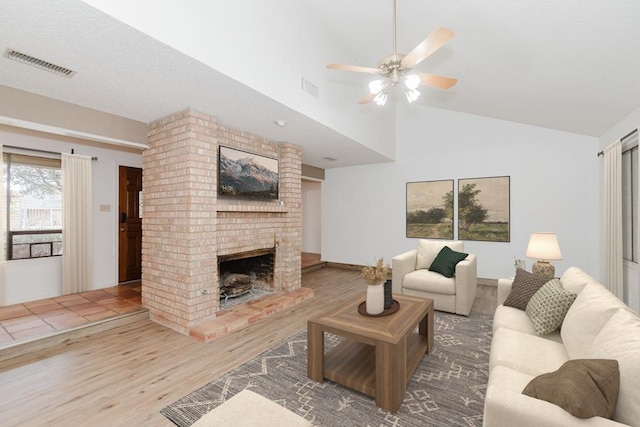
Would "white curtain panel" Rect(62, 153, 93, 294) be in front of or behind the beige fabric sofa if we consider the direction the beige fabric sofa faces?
in front

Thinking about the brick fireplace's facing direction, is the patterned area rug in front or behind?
in front

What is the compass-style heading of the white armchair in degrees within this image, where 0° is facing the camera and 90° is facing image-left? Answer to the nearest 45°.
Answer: approximately 45°

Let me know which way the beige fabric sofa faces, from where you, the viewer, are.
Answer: facing to the left of the viewer

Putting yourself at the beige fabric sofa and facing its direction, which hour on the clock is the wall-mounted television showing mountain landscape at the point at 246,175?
The wall-mounted television showing mountain landscape is roughly at 12 o'clock from the beige fabric sofa.

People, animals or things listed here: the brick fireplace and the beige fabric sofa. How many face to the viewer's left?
1

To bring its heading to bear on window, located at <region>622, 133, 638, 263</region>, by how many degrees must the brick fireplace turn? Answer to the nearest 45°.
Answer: approximately 45° to its left

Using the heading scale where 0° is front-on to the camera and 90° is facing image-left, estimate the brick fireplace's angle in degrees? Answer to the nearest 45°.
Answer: approximately 315°

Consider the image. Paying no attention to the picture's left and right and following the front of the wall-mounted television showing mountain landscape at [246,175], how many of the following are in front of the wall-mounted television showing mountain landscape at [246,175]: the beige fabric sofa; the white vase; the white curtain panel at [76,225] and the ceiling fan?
3

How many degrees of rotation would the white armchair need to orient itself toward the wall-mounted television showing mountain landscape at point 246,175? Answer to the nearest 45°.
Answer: approximately 45° to its right

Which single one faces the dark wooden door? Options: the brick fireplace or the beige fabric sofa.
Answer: the beige fabric sofa

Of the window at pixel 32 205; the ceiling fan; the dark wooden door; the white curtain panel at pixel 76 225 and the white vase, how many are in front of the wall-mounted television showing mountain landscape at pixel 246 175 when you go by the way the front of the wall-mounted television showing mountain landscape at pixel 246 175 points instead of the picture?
2

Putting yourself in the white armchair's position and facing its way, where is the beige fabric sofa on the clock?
The beige fabric sofa is roughly at 10 o'clock from the white armchair.

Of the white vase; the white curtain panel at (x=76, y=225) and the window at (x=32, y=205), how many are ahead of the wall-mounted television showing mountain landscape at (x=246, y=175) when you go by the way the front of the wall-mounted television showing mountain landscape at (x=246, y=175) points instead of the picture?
1

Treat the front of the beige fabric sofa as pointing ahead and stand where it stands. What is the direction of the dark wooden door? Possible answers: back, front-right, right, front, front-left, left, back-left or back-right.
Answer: front
